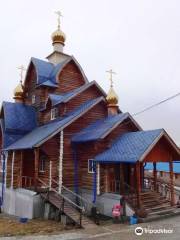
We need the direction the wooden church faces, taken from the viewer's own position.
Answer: facing the viewer and to the right of the viewer
